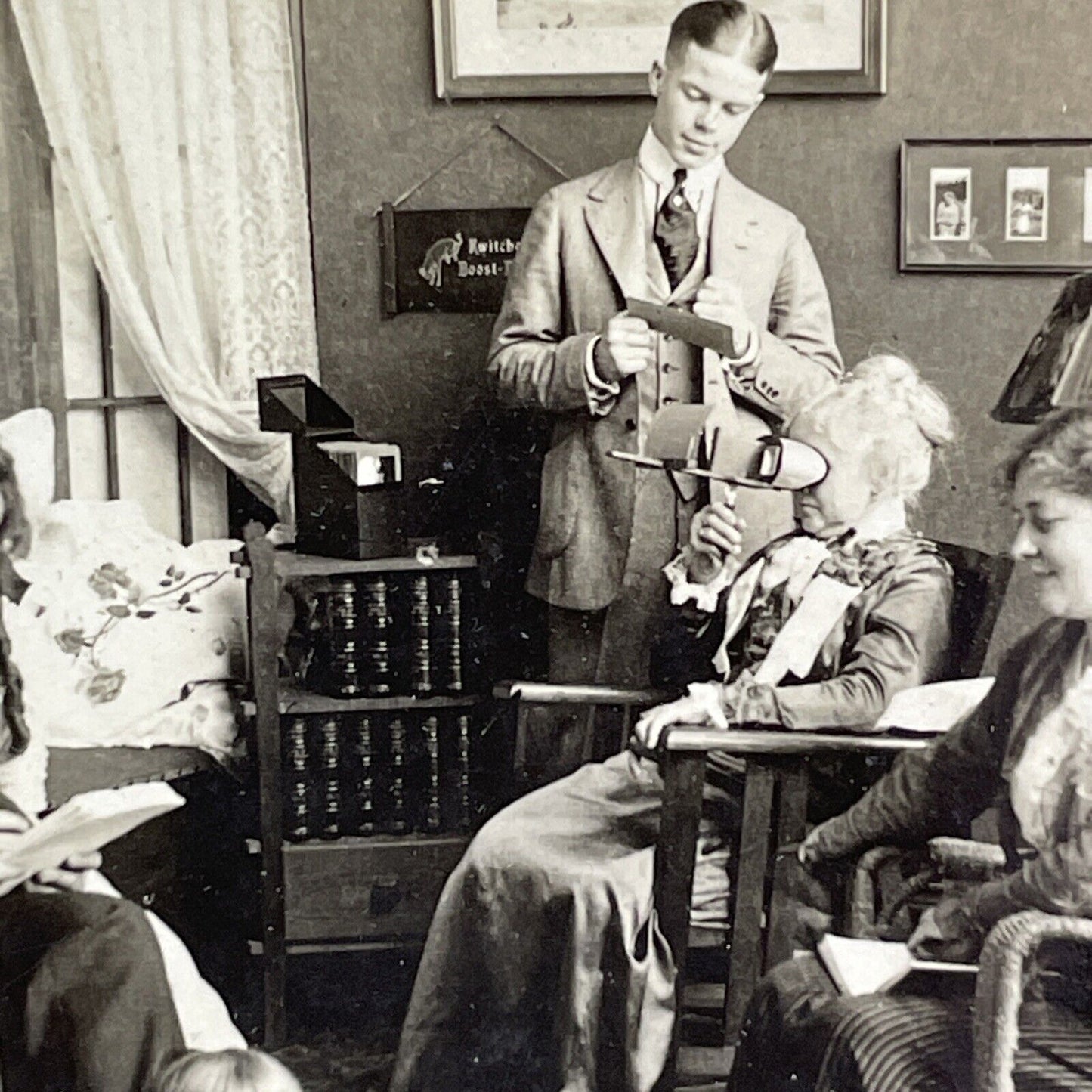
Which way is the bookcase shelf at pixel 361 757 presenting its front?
toward the camera

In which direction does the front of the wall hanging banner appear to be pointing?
toward the camera

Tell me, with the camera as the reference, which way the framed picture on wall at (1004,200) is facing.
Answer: facing the viewer

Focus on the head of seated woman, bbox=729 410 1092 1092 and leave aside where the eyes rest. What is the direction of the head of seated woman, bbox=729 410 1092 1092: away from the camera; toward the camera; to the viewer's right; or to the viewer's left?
to the viewer's left

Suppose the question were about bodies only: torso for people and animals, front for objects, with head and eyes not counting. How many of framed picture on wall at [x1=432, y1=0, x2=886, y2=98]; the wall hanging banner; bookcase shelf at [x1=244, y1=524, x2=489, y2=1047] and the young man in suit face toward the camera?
4

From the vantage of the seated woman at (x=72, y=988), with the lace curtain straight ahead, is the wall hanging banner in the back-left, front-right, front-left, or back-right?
front-right
